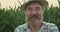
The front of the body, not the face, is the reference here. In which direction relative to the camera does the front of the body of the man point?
toward the camera

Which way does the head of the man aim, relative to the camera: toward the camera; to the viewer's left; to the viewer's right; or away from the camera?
toward the camera
